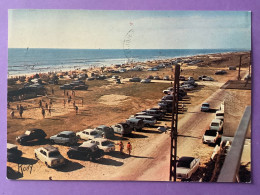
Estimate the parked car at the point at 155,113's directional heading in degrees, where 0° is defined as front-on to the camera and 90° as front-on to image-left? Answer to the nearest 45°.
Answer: approximately 90°

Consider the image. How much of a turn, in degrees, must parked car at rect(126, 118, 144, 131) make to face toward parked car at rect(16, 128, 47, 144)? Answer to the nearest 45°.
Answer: approximately 45° to its left

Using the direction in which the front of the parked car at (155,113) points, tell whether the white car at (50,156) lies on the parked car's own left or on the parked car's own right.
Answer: on the parked car's own left

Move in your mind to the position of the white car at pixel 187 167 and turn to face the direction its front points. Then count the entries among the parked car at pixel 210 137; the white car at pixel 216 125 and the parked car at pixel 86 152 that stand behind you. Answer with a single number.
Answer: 2

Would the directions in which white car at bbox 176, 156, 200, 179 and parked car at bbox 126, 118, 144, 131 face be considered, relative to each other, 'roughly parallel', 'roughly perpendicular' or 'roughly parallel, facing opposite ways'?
roughly perpendicular
